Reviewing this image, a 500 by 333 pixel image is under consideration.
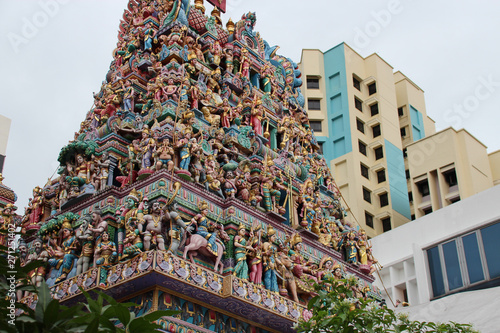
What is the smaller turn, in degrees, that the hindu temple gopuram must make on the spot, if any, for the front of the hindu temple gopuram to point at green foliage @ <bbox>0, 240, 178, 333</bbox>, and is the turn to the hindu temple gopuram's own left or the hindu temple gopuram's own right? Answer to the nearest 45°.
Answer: approximately 45° to the hindu temple gopuram's own right

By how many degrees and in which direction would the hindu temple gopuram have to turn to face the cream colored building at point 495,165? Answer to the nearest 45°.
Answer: approximately 90° to its left

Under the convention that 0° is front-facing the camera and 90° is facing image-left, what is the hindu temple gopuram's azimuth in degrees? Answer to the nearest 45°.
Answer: approximately 315°

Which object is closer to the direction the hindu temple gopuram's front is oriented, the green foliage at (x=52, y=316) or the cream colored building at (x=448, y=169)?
the green foliage

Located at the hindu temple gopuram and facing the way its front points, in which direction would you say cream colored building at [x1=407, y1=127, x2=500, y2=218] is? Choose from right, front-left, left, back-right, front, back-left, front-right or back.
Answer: left

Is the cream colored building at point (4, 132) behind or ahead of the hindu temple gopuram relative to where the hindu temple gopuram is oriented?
behind
